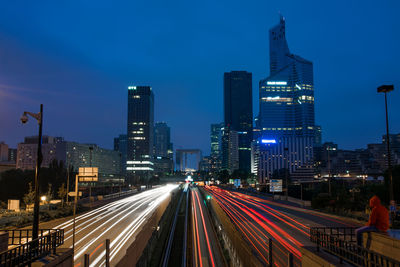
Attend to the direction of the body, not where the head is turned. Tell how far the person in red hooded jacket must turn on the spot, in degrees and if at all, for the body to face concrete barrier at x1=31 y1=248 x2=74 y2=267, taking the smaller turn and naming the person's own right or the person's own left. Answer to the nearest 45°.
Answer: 0° — they already face it

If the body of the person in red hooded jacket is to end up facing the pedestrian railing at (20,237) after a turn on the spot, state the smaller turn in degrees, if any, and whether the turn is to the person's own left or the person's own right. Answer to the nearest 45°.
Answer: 0° — they already face it

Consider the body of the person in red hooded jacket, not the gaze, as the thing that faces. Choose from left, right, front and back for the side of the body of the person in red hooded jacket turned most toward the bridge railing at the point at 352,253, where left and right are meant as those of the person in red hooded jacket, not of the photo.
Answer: left

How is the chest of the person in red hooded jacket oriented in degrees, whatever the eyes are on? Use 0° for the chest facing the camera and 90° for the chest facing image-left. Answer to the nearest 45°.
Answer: approximately 90°
